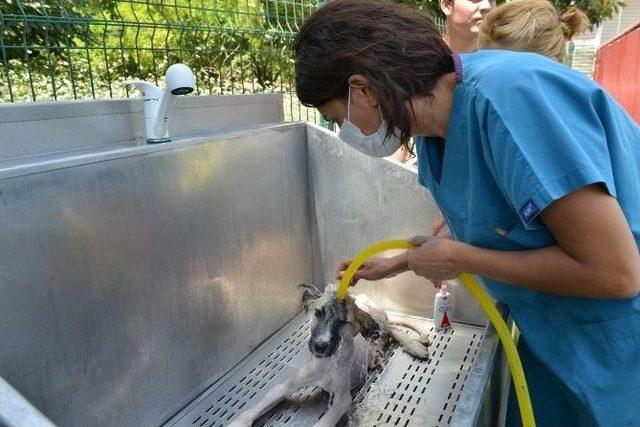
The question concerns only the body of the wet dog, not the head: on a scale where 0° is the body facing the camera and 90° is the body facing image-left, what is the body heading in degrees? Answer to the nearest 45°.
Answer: approximately 45°

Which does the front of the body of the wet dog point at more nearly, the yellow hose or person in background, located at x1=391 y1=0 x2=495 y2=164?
the yellow hose

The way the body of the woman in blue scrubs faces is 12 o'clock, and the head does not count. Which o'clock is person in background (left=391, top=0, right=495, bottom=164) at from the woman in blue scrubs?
The person in background is roughly at 3 o'clock from the woman in blue scrubs.

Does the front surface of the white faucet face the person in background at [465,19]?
no

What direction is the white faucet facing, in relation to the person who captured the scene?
facing the viewer and to the right of the viewer

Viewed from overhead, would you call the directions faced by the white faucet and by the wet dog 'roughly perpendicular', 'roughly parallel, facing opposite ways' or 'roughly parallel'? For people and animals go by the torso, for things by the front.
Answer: roughly perpendicular

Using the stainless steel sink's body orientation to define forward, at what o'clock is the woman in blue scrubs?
The woman in blue scrubs is roughly at 12 o'clock from the stainless steel sink.

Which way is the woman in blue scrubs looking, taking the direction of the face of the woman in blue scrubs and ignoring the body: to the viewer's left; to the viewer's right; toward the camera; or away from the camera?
to the viewer's left

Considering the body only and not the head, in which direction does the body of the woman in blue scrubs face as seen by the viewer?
to the viewer's left
